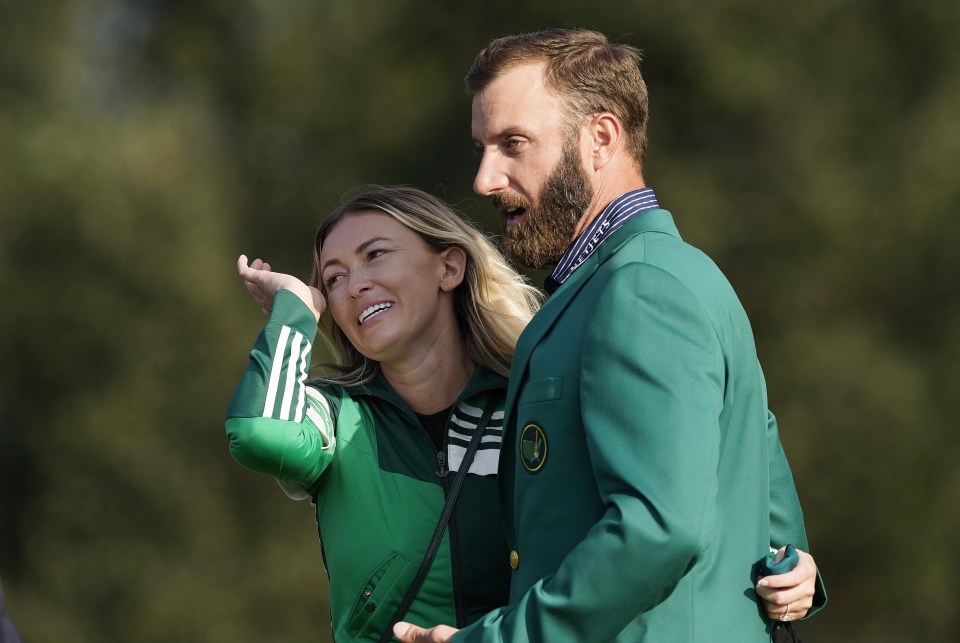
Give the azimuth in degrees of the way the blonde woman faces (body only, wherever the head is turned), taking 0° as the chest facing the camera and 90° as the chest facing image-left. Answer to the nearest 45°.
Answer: approximately 0°

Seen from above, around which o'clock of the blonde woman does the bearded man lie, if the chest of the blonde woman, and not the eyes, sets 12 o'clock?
The bearded man is roughly at 11 o'clock from the blonde woman.

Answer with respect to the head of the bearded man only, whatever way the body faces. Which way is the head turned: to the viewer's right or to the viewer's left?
to the viewer's left
